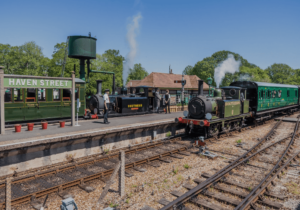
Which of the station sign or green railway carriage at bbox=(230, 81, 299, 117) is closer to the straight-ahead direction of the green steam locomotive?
the station sign

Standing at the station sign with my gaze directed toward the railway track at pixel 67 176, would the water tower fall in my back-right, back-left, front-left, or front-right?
back-left

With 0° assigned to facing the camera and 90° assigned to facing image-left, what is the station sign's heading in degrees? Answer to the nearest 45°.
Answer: approximately 0°

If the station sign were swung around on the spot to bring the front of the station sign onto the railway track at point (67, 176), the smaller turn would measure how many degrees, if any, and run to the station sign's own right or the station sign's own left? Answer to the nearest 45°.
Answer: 0° — it already faces it

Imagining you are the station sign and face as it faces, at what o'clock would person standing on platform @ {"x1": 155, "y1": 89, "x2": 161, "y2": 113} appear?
The person standing on platform is roughly at 8 o'clock from the station sign.
